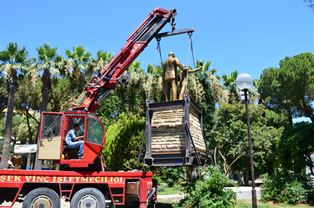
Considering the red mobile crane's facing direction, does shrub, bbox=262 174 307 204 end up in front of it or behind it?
behind

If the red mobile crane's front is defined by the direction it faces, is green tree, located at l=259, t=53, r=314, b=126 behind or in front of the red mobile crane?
behind

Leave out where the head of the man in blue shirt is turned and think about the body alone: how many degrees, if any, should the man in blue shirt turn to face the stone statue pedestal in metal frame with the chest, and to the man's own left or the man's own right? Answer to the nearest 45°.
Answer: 0° — they already face it

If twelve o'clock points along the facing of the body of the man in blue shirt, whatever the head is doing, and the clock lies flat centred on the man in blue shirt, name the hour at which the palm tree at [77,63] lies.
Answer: The palm tree is roughly at 9 o'clock from the man in blue shirt.

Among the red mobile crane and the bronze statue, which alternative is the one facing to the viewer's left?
the red mobile crane

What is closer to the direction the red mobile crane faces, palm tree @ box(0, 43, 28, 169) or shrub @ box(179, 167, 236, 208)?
the palm tree

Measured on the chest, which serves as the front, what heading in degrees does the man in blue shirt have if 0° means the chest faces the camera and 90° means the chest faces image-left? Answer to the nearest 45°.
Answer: approximately 270°

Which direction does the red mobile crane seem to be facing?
to the viewer's left

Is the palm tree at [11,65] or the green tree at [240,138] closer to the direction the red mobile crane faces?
the palm tree

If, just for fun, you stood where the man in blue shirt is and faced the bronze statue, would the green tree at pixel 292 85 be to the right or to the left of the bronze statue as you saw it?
left

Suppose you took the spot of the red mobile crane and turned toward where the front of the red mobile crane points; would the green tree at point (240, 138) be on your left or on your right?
on your right
